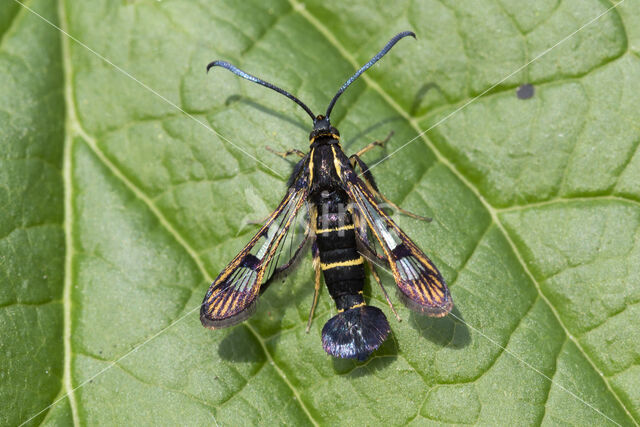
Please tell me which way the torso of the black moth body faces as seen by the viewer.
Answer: away from the camera

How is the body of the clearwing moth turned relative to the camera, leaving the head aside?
away from the camera
